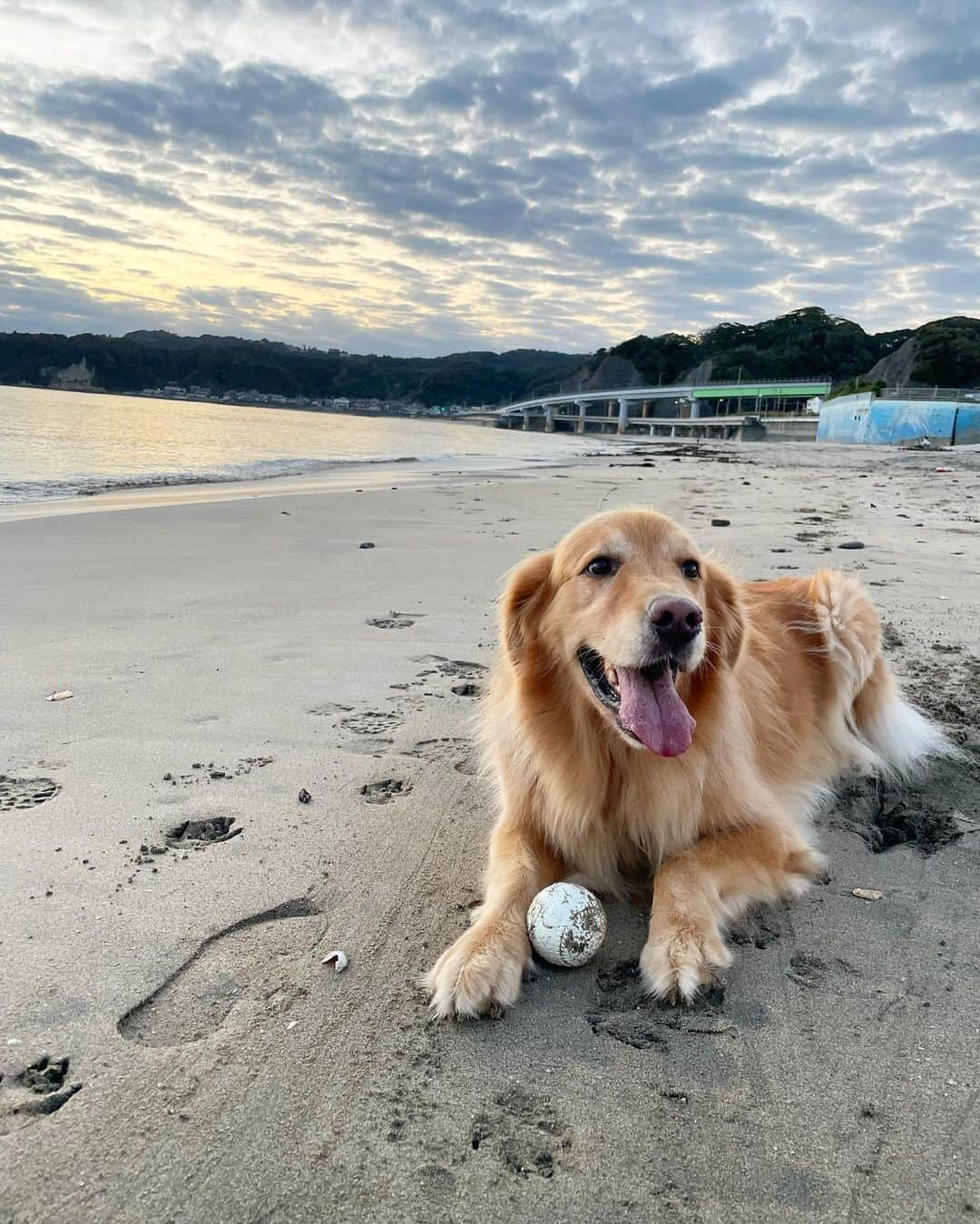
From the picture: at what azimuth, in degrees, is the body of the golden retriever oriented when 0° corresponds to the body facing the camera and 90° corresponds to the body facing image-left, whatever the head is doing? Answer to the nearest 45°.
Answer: approximately 45°

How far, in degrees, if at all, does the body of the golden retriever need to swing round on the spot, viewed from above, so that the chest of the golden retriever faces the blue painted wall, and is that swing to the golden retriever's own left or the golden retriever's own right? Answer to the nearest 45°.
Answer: approximately 135° to the golden retriever's own right

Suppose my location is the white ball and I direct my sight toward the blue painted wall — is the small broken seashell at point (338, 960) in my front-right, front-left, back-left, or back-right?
back-left
